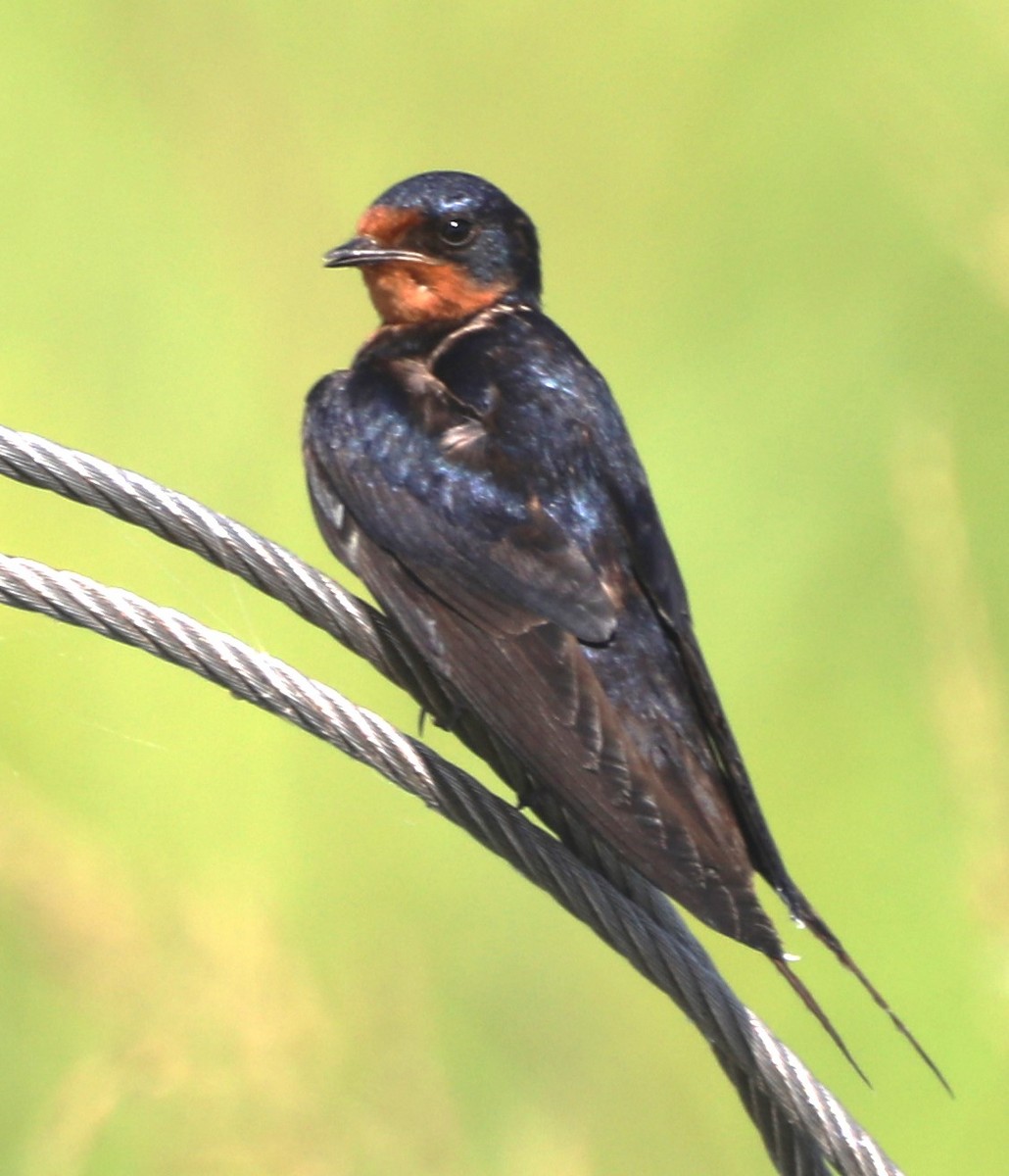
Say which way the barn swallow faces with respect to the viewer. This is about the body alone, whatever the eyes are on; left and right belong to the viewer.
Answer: facing away from the viewer and to the left of the viewer
